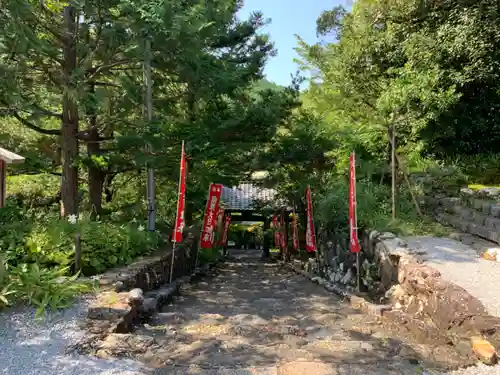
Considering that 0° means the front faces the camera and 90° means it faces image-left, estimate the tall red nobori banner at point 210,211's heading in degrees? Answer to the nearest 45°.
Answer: approximately 0°

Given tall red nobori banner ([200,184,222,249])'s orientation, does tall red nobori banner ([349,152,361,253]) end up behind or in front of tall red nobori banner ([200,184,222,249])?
in front

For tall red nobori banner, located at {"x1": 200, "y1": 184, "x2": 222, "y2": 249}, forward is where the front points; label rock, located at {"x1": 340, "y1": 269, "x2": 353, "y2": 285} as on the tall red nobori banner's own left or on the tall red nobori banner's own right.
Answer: on the tall red nobori banner's own left

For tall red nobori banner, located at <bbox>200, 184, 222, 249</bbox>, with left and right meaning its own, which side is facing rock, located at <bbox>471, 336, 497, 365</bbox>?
front

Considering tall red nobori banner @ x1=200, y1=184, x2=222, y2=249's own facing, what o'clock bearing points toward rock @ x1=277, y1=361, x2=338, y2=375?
The rock is roughly at 12 o'clock from the tall red nobori banner.

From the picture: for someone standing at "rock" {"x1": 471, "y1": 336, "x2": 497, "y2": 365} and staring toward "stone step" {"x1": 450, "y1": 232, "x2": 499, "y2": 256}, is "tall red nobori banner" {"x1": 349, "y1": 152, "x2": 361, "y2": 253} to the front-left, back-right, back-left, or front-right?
front-left

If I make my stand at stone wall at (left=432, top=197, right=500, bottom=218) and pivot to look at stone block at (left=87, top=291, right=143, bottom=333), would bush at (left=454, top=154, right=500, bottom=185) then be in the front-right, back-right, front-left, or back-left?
back-right

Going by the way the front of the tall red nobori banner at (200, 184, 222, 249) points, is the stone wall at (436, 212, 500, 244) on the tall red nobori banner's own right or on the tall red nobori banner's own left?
on the tall red nobori banner's own left

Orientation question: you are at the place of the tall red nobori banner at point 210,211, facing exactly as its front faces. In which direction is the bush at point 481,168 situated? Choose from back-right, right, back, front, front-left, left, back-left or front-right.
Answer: left

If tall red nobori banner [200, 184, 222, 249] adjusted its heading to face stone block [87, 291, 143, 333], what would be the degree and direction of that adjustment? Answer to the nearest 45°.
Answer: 0° — it already faces it

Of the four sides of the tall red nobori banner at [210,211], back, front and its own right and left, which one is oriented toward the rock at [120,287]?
front

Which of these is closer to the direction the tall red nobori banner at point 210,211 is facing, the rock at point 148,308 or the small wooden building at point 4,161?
the rock

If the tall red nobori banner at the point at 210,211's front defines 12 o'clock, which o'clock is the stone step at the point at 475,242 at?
The stone step is roughly at 10 o'clock from the tall red nobori banner.

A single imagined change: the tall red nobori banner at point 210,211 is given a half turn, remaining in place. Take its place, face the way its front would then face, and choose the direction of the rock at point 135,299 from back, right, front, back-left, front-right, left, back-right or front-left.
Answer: back

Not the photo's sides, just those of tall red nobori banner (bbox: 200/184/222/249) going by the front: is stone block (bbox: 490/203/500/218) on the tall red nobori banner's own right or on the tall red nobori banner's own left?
on the tall red nobori banner's own left

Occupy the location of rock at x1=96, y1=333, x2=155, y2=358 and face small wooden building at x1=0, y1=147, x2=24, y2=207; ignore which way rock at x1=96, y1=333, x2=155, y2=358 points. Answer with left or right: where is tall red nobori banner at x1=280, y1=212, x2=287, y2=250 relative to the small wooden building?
right

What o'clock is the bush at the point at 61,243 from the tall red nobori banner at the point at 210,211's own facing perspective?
The bush is roughly at 1 o'clock from the tall red nobori banner.

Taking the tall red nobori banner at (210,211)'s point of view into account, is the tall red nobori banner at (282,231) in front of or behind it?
behind
